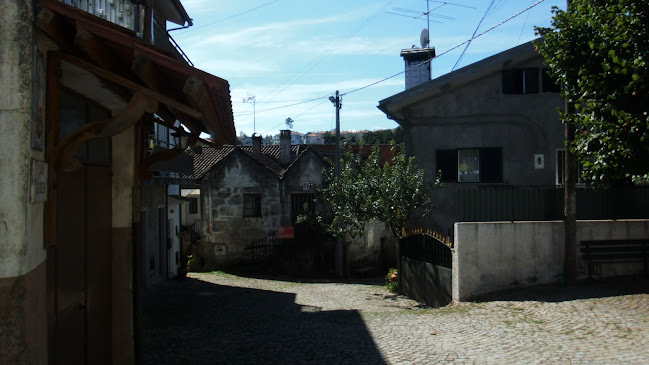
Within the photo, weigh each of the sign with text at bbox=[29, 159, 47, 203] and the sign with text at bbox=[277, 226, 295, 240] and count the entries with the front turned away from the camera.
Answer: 0

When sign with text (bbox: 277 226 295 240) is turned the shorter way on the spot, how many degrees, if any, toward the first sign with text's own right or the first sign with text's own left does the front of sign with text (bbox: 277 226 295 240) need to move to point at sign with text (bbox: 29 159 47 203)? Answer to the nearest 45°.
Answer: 0° — it already faces it

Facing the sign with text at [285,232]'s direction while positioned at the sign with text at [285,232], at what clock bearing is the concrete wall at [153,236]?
The concrete wall is roughly at 1 o'clock from the sign with text.

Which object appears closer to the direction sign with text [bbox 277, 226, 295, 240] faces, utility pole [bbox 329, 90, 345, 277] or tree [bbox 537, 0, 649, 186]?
the tree

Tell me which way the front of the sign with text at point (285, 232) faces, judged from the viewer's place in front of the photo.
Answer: facing the viewer

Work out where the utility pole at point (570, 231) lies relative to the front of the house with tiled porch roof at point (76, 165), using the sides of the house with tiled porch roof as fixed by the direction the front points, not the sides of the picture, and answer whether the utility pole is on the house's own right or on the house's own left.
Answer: on the house's own left

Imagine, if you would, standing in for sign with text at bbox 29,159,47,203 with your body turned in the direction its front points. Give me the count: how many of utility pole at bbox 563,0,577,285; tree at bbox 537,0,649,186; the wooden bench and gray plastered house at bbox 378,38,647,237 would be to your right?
0

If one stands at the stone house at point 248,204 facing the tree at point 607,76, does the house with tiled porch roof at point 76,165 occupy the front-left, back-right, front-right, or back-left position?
front-right

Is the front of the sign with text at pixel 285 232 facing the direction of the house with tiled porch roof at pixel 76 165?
yes

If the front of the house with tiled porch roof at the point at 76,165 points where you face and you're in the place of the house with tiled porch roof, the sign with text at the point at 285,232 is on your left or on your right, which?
on your left

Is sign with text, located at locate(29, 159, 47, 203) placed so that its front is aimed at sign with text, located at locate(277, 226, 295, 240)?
no

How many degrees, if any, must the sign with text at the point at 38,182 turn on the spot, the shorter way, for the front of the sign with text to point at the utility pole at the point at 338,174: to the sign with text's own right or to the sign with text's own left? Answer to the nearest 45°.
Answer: approximately 90° to the sign with text's own left

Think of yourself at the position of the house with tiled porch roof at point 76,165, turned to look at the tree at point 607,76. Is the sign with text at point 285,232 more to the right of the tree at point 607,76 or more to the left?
left

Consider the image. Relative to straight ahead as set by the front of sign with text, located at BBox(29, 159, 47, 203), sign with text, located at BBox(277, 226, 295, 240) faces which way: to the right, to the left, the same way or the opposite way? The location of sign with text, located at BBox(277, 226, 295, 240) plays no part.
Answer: to the right

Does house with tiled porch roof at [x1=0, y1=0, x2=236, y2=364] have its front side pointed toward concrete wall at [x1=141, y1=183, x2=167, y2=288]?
no

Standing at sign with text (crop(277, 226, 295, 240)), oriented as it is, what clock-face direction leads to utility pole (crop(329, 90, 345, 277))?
The utility pole is roughly at 10 o'clock from the sign with text.

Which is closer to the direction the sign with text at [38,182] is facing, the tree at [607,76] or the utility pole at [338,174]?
the tree

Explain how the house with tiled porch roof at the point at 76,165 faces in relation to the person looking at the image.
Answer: facing the viewer and to the right of the viewer
